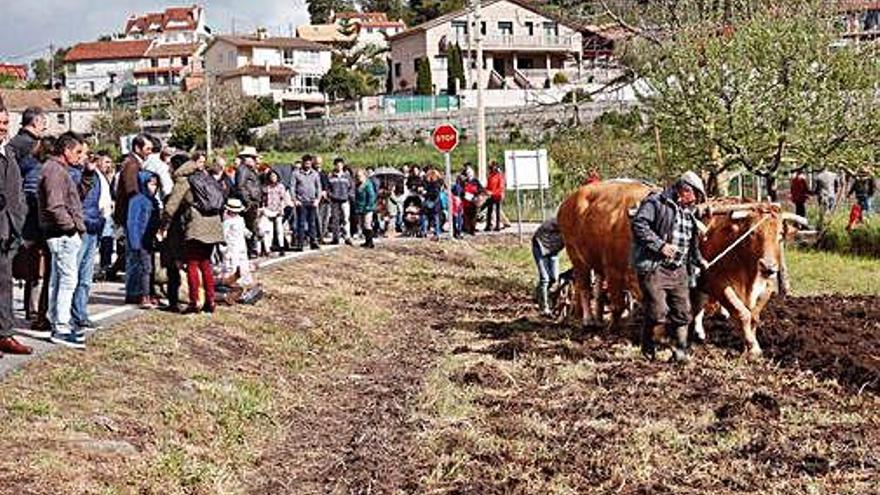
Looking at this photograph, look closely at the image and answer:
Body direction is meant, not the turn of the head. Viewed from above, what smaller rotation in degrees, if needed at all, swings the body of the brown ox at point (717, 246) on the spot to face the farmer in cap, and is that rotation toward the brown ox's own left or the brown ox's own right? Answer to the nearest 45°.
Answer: approximately 90° to the brown ox's own right

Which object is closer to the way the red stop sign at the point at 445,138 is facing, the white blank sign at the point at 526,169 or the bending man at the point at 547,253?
the bending man

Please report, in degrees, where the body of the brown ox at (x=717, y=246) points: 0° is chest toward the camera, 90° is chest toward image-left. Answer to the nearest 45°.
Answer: approximately 315°

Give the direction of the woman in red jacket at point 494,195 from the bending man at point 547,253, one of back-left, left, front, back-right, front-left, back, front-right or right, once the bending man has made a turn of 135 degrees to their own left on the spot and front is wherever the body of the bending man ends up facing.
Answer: front

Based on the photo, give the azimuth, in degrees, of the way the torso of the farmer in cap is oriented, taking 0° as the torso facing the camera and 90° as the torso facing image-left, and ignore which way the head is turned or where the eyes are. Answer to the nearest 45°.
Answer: approximately 315°

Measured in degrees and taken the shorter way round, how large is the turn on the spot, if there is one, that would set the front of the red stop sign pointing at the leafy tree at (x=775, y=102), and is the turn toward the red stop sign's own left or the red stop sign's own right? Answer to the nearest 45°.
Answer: approximately 45° to the red stop sign's own left

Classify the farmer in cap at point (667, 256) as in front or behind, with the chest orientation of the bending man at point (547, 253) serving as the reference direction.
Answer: in front

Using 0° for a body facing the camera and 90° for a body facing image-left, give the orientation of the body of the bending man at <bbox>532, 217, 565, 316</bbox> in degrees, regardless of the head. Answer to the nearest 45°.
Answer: approximately 315°

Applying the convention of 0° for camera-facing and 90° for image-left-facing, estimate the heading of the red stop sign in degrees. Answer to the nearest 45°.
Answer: approximately 0°
